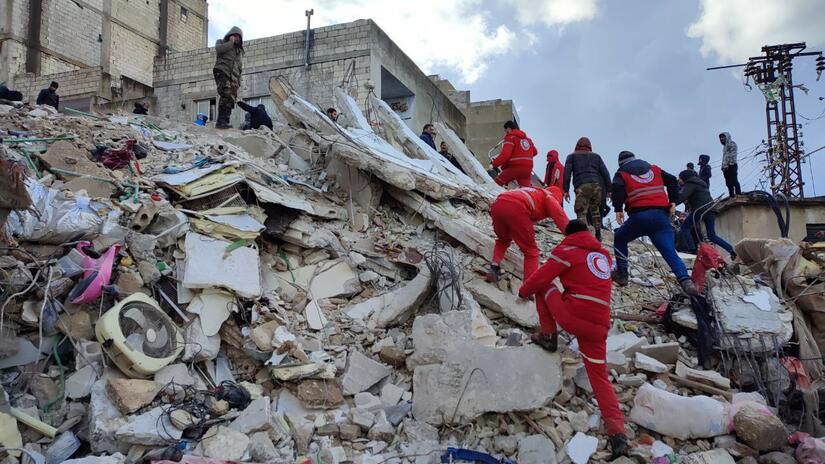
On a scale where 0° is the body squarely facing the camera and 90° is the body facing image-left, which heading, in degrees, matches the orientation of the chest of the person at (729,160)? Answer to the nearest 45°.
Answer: approximately 90°

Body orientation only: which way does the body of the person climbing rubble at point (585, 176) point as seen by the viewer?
away from the camera

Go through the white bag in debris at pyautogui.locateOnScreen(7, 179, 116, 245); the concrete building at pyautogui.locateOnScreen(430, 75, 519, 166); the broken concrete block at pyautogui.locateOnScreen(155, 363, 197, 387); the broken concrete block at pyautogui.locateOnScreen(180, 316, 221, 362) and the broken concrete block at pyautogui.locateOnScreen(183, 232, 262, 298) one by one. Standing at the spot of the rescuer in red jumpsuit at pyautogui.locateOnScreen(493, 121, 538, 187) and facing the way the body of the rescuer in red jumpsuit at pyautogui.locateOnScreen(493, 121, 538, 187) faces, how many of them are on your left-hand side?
4

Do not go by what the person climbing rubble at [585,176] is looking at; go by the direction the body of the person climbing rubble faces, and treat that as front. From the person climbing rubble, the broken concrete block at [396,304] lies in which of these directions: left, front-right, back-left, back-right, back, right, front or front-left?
back-left

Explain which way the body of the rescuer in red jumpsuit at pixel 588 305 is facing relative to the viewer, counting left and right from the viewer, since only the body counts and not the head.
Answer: facing away from the viewer and to the left of the viewer

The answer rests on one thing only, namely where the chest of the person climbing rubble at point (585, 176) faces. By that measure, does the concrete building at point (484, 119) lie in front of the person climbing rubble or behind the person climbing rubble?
in front

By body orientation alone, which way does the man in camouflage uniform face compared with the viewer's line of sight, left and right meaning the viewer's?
facing the viewer and to the right of the viewer

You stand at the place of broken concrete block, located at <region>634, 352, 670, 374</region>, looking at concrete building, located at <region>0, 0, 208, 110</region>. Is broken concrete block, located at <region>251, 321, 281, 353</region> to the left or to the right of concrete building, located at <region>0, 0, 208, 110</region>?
left

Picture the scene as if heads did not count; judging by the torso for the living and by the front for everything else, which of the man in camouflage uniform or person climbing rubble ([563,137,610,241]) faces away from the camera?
the person climbing rubble

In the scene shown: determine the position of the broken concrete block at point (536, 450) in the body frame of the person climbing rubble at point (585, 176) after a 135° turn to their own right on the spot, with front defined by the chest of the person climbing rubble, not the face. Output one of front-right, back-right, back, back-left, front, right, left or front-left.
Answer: front-right

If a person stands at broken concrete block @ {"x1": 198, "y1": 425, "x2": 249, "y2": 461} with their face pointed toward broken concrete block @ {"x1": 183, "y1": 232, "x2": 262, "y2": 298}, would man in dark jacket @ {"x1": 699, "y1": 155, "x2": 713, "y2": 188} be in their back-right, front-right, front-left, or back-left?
front-right

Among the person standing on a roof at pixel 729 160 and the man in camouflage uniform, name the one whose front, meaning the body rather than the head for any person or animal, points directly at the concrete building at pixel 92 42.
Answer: the person standing on a roof
